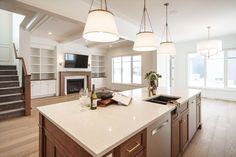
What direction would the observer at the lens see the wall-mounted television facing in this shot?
facing the viewer and to the right of the viewer

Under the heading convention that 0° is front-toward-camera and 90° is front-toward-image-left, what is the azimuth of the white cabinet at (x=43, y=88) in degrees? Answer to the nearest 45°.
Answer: approximately 315°

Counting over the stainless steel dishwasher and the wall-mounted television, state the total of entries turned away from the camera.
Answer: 0

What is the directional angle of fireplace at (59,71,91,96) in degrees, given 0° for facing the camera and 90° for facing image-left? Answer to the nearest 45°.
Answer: approximately 315°

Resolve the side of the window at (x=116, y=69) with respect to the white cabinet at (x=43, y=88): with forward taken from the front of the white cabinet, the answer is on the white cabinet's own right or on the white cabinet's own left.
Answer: on the white cabinet's own left

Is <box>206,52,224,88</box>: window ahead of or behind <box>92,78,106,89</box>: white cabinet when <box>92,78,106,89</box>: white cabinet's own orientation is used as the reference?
ahead

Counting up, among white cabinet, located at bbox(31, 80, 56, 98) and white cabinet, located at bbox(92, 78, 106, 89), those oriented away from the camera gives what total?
0

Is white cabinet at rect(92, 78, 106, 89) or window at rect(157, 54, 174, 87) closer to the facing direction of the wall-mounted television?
the window

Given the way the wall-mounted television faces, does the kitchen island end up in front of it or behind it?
in front

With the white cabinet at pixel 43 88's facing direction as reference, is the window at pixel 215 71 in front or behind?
in front
